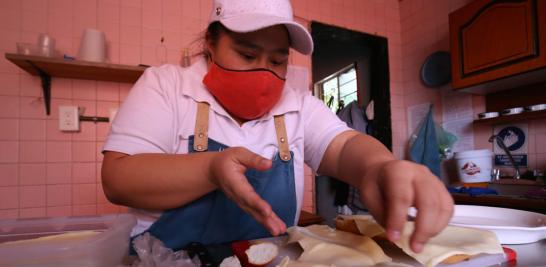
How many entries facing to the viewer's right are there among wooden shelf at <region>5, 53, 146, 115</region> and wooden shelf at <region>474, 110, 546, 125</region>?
0

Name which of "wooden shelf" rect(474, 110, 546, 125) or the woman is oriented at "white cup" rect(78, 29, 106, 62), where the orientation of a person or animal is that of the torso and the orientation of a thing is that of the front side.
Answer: the wooden shelf

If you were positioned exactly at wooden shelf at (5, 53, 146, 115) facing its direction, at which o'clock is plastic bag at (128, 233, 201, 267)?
The plastic bag is roughly at 12 o'clock from the wooden shelf.

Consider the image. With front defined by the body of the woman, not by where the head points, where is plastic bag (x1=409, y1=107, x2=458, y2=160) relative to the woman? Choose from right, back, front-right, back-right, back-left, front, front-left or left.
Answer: left

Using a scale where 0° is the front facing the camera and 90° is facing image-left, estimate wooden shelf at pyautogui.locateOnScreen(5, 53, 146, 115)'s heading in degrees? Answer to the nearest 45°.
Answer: approximately 0°

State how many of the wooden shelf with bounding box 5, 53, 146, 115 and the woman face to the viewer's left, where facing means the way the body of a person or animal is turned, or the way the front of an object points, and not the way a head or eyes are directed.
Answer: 0

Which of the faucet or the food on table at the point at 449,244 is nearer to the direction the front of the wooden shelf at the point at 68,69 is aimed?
the food on table

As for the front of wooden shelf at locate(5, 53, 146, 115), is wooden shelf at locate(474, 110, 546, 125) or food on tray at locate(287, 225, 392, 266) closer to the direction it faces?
the food on tray

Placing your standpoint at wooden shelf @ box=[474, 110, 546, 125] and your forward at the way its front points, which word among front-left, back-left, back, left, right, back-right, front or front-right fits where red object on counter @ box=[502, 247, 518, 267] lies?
front-left

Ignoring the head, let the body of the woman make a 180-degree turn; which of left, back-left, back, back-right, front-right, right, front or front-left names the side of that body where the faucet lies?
right

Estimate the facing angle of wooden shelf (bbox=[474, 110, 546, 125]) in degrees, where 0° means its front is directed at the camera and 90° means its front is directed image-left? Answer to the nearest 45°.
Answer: approximately 45°

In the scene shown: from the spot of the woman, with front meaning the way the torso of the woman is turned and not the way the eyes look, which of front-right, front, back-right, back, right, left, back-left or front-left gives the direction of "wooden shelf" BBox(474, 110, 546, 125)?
left

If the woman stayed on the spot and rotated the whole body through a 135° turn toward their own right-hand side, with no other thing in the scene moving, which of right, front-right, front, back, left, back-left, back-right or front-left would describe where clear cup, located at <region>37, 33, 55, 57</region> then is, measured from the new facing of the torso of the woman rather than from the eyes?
front-right

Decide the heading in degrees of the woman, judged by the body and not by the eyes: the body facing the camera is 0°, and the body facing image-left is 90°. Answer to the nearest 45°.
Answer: approximately 315°
